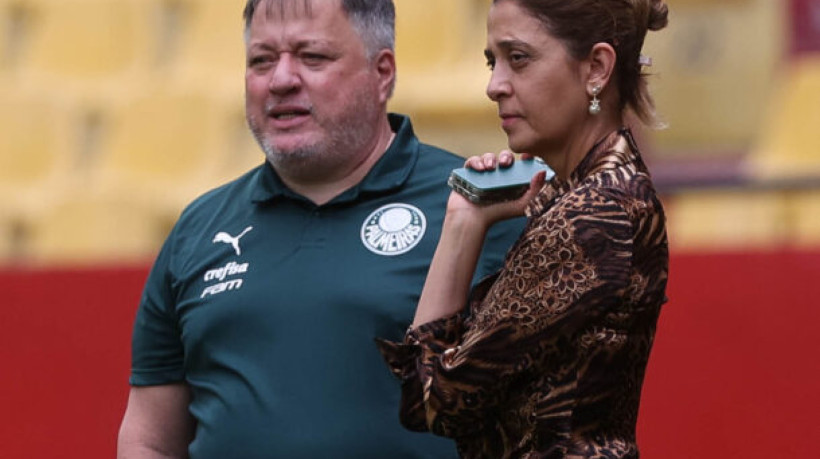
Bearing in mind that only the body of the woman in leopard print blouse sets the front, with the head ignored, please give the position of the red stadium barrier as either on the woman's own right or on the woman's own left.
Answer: on the woman's own right

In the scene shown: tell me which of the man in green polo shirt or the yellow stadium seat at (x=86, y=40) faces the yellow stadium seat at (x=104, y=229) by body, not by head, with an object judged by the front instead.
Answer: the yellow stadium seat at (x=86, y=40)

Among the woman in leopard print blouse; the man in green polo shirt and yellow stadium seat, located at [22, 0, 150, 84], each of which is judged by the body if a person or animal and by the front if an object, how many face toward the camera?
2

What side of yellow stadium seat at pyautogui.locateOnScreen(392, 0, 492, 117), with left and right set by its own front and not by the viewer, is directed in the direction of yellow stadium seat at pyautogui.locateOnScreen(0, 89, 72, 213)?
right

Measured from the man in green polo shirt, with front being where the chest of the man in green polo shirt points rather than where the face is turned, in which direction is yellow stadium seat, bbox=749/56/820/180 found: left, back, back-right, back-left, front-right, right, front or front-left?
back-left

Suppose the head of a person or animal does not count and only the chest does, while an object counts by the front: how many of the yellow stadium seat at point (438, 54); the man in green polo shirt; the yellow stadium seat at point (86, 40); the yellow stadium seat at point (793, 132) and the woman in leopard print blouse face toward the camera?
4

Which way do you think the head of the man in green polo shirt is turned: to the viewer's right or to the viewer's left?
to the viewer's left

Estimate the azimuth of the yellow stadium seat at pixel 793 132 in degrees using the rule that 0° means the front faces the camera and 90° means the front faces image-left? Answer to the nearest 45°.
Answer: approximately 0°

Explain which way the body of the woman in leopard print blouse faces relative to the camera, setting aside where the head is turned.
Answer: to the viewer's left

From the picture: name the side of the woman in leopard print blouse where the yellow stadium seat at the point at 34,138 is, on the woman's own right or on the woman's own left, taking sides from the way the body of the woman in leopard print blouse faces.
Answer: on the woman's own right

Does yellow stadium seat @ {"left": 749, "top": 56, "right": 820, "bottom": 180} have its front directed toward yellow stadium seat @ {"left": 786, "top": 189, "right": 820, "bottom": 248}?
yes

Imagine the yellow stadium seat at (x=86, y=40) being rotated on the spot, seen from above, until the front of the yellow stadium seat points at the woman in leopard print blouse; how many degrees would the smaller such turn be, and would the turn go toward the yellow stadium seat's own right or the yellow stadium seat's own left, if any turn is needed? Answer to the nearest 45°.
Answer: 0° — it already faces them

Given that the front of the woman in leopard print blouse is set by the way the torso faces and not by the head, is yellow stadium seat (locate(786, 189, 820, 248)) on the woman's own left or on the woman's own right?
on the woman's own right
